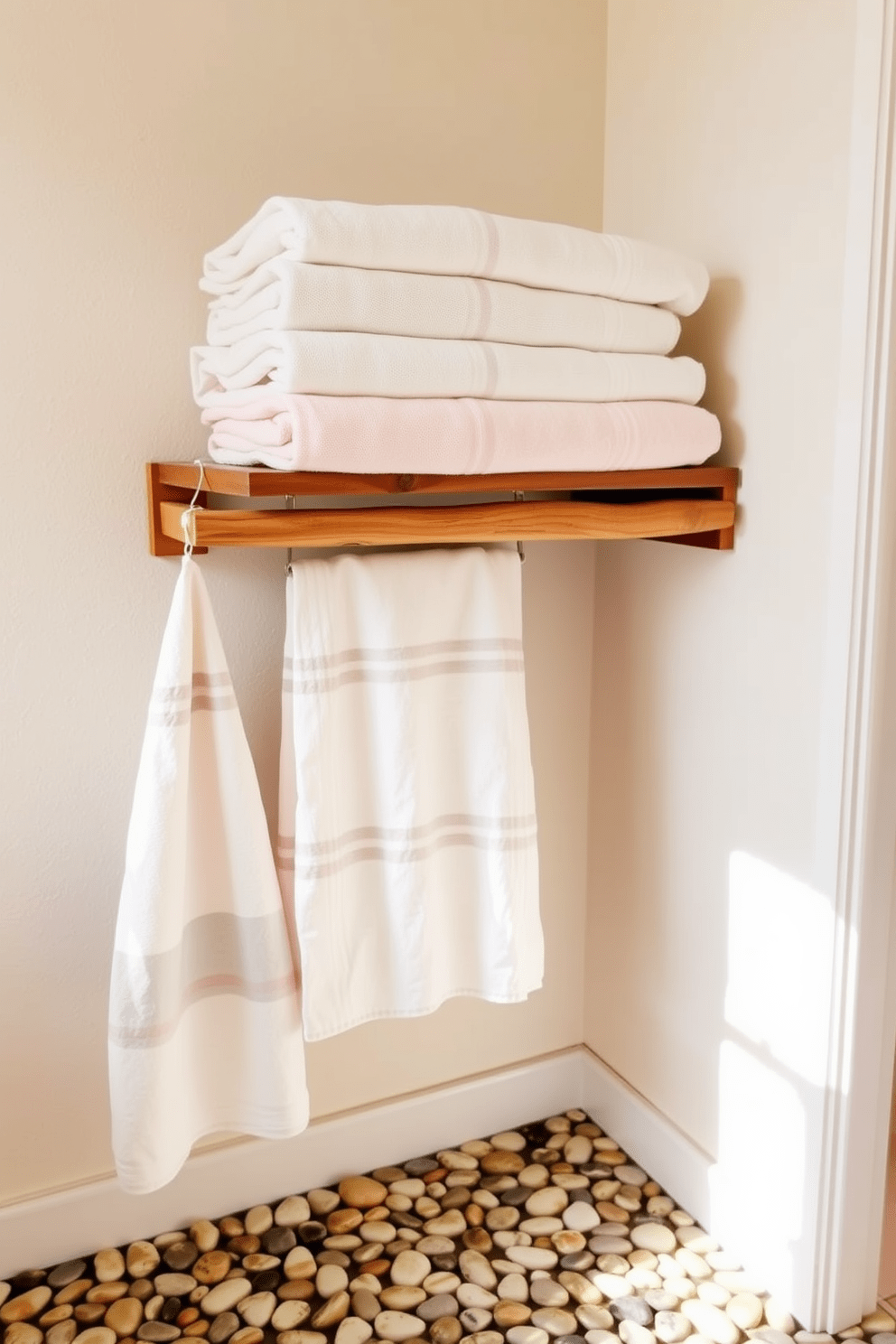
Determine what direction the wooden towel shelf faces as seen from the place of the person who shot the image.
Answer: facing the viewer
